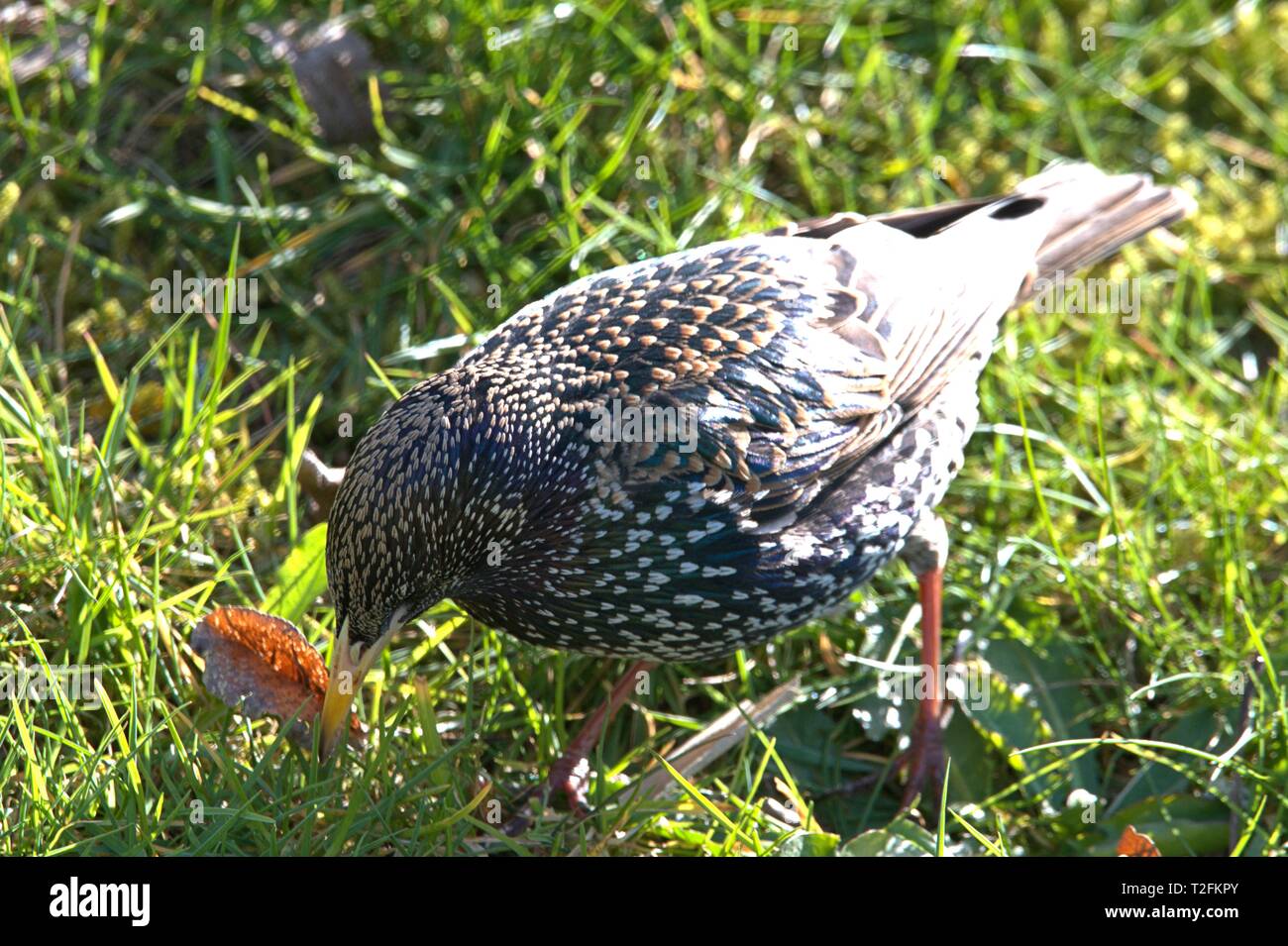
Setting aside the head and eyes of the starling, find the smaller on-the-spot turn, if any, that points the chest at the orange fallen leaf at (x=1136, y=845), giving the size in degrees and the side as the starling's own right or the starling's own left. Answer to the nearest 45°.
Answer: approximately 135° to the starling's own left

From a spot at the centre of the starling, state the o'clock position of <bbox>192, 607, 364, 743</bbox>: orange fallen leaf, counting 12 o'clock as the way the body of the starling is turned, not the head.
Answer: The orange fallen leaf is roughly at 1 o'clock from the starling.

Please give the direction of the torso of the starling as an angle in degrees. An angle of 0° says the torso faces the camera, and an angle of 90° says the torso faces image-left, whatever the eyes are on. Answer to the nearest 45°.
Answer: approximately 45°
